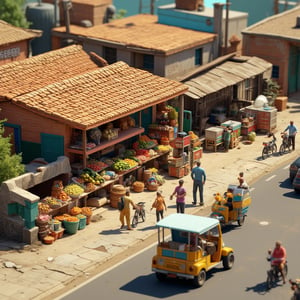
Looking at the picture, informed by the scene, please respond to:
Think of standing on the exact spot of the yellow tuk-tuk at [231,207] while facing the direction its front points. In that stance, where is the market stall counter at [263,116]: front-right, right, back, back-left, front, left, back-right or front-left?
back-right

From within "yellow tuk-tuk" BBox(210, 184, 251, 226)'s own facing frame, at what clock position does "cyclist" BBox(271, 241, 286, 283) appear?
The cyclist is roughly at 10 o'clock from the yellow tuk-tuk.

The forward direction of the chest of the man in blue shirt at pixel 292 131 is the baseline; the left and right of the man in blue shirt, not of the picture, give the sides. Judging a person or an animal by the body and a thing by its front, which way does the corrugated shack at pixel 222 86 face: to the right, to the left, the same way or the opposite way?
to the left

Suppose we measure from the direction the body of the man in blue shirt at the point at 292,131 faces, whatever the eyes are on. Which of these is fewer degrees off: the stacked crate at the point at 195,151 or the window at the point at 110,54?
the stacked crate

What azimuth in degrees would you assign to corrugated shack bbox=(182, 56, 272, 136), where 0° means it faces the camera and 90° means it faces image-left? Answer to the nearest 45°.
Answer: approximately 315°

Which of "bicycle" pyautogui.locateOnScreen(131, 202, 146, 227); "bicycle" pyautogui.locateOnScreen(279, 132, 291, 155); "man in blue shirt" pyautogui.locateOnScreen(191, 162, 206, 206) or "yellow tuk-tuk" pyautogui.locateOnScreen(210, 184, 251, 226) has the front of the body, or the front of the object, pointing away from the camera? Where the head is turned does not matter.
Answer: the man in blue shirt

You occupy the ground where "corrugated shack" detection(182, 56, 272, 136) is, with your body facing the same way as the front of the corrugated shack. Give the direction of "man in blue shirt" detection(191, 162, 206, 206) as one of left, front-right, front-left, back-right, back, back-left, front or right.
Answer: front-right

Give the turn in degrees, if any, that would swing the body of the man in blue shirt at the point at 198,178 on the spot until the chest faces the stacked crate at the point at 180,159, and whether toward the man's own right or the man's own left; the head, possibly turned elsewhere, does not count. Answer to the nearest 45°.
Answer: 0° — they already face it
